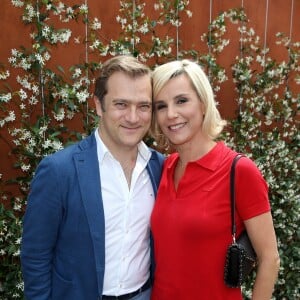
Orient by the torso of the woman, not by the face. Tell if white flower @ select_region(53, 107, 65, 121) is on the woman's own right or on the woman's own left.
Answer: on the woman's own right

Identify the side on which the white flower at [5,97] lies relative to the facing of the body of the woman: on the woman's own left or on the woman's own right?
on the woman's own right

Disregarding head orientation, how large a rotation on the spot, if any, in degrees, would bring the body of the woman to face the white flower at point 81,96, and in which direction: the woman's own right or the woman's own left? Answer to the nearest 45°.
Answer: approximately 90° to the woman's own right

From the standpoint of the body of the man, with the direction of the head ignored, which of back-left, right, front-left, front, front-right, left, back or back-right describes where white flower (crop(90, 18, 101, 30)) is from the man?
back-left

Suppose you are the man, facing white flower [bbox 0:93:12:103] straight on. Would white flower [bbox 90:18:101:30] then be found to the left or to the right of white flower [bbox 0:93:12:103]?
right

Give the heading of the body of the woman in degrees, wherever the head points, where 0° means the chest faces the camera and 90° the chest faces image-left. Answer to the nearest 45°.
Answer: approximately 45°
